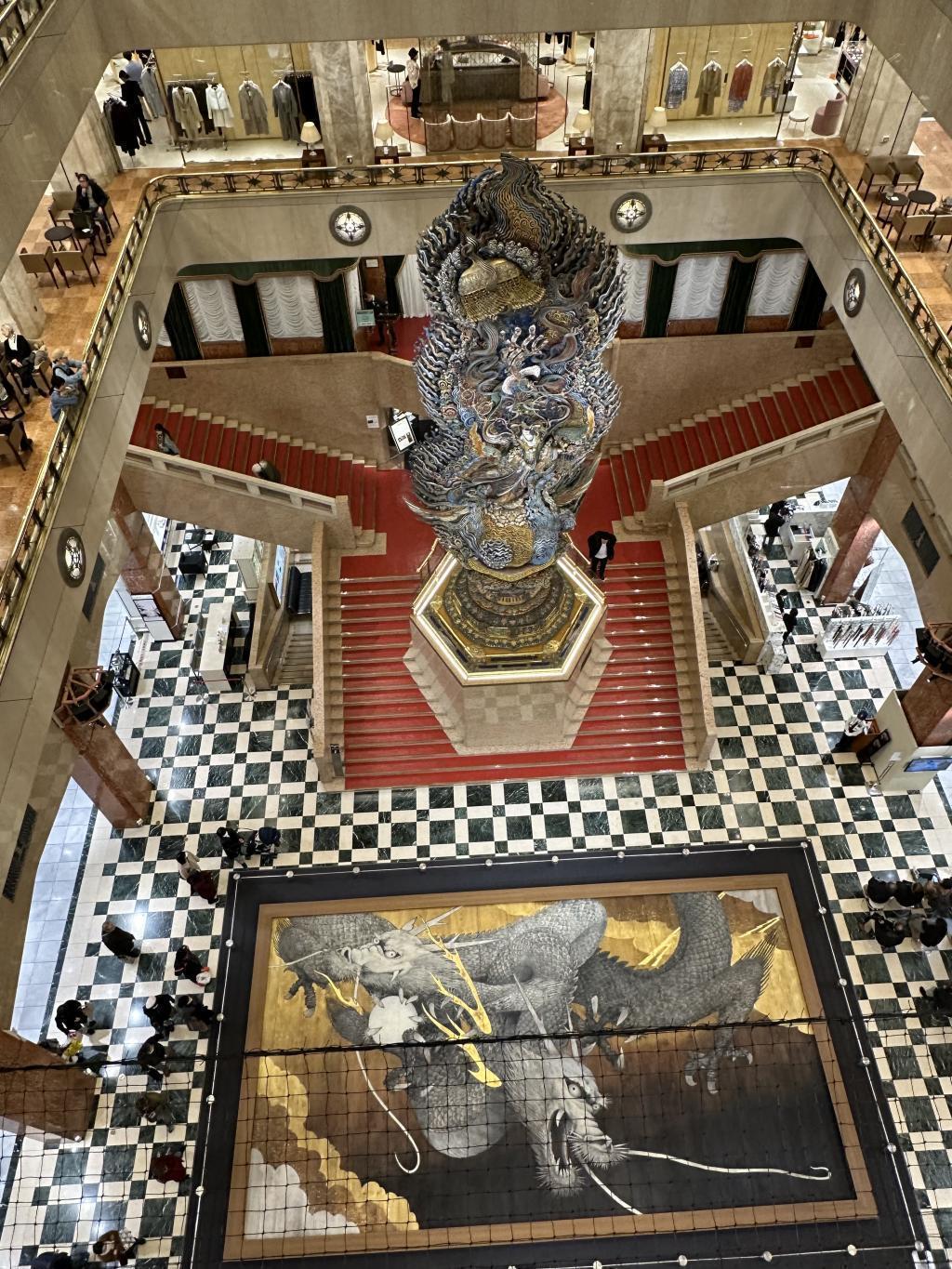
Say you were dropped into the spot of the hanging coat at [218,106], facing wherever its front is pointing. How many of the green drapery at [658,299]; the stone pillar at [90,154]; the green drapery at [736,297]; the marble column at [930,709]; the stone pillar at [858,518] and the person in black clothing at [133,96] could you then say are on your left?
4

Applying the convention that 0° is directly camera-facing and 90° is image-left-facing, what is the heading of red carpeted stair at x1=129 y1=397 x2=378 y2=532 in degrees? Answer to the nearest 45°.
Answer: approximately 270°

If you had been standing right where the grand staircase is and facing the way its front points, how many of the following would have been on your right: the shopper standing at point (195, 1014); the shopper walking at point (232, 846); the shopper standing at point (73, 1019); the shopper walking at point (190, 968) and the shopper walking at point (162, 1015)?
5

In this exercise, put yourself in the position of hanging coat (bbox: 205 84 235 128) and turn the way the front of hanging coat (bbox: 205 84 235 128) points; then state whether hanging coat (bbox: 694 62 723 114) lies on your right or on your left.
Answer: on your left

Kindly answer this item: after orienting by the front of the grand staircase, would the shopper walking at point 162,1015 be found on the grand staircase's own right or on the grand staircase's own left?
on the grand staircase's own right

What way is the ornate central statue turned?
toward the camera

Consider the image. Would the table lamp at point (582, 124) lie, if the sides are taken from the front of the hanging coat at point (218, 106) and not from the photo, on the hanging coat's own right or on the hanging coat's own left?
on the hanging coat's own left

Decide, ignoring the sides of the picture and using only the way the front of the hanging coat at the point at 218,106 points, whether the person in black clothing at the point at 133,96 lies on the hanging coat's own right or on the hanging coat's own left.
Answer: on the hanging coat's own right

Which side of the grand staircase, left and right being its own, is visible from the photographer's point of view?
front

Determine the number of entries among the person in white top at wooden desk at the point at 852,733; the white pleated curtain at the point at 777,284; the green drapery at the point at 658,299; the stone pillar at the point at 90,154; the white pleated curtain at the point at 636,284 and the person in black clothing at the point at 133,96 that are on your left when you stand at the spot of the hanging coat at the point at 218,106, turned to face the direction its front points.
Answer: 4

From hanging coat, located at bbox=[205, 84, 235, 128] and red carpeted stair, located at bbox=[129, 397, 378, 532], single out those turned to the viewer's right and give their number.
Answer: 1

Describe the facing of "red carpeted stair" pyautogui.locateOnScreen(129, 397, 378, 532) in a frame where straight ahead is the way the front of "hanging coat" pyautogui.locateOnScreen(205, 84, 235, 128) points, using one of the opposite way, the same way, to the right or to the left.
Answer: to the left
